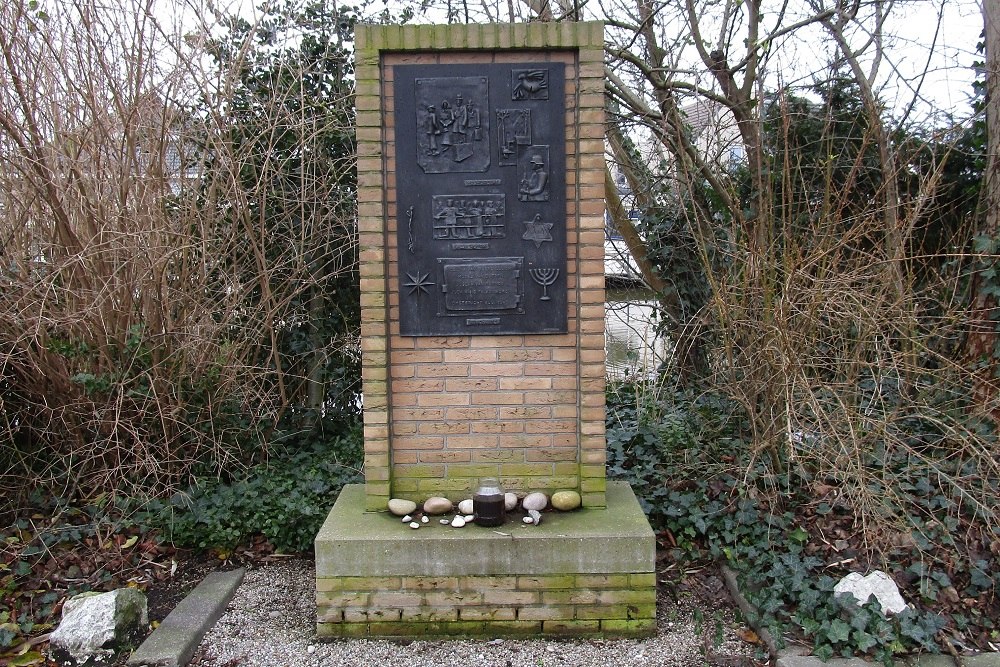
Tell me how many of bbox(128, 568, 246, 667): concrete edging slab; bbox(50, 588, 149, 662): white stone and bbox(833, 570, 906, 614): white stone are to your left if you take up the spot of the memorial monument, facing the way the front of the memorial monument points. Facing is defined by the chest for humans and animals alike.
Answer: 1

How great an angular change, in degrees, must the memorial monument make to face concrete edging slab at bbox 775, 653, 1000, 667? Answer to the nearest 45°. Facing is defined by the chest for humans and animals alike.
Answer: approximately 90° to its left

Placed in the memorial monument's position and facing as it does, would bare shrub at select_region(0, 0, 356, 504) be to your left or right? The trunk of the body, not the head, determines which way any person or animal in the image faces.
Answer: on your right

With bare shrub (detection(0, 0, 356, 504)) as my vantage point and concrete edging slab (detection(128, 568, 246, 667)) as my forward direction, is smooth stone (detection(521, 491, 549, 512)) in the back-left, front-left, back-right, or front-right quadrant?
front-left

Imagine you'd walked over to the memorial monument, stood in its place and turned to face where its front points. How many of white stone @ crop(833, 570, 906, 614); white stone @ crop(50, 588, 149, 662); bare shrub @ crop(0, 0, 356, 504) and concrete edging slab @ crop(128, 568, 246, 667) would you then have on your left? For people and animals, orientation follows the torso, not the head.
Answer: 1

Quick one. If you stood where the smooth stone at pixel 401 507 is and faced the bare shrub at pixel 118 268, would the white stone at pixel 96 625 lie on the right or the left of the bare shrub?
left

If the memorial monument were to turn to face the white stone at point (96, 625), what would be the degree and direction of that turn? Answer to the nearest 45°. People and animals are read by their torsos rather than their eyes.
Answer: approximately 90° to its right

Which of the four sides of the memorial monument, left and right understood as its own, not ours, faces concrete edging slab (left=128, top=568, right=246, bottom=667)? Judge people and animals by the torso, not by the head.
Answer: right

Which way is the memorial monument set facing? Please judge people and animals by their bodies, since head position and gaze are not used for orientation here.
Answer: toward the camera

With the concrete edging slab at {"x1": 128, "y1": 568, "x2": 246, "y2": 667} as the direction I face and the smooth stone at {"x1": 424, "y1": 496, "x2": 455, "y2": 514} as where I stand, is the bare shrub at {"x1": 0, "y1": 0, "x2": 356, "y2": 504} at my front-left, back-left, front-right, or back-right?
front-right

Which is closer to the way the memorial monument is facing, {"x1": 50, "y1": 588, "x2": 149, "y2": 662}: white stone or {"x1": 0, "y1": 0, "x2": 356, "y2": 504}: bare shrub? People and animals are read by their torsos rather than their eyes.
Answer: the white stone

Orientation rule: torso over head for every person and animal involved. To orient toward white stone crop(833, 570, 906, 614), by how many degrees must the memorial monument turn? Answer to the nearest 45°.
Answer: approximately 90° to its left
